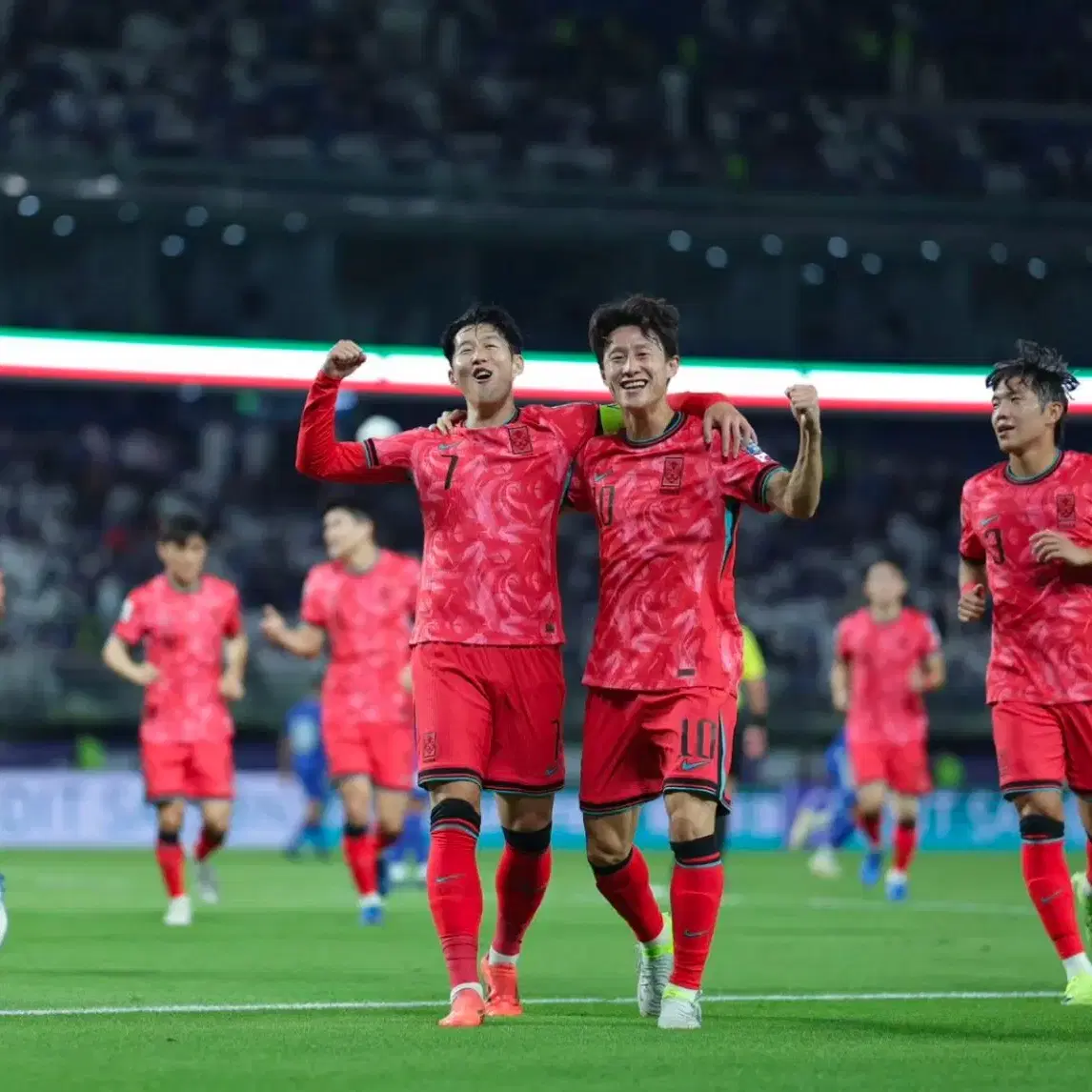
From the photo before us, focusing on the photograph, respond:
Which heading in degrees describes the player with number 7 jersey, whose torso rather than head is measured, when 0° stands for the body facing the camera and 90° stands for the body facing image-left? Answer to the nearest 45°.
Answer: approximately 0°

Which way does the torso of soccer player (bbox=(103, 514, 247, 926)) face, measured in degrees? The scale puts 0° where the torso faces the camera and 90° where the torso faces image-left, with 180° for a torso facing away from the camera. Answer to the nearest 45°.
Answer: approximately 0°

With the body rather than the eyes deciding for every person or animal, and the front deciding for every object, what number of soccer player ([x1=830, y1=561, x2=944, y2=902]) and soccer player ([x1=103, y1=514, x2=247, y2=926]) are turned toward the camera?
2

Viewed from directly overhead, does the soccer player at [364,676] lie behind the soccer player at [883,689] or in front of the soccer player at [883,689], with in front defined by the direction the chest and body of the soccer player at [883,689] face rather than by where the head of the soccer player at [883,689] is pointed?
in front

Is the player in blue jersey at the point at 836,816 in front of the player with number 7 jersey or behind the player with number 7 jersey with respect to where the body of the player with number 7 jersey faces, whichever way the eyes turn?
behind

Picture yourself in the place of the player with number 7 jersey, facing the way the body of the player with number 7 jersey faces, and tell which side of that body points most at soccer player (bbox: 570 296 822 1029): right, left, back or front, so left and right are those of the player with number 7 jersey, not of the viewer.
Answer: left
